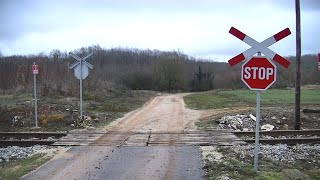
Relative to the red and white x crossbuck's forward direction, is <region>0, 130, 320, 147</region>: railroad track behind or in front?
behind

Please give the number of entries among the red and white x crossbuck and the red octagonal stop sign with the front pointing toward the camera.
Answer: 2

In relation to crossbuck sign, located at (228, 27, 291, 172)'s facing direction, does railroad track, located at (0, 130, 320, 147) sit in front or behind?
behind

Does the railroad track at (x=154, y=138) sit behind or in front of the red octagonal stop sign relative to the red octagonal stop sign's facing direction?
behind
